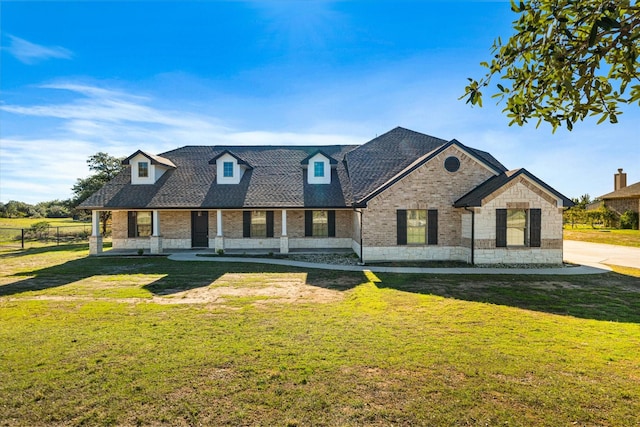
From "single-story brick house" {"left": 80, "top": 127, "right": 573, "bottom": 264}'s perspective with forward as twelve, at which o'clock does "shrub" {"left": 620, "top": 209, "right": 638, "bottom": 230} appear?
The shrub is roughly at 8 o'clock from the single-story brick house.

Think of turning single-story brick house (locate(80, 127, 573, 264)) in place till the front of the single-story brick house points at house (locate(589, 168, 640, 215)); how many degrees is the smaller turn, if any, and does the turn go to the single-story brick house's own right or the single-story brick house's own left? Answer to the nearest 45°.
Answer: approximately 135° to the single-story brick house's own left

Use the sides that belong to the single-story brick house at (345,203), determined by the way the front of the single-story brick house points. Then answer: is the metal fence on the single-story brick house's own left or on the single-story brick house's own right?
on the single-story brick house's own right

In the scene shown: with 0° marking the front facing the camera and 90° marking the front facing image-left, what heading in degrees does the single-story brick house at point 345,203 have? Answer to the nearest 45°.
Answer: approximately 0°

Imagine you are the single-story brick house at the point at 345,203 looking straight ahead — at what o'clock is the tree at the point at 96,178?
The tree is roughly at 4 o'clock from the single-story brick house.

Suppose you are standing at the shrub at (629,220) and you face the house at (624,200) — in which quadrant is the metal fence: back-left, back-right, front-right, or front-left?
back-left
